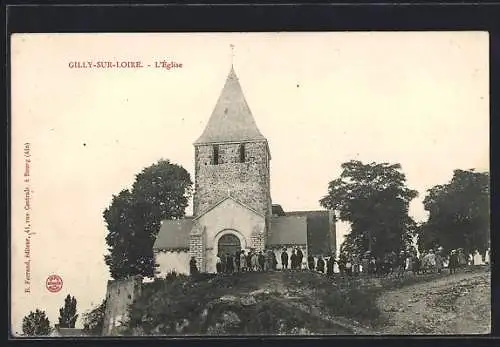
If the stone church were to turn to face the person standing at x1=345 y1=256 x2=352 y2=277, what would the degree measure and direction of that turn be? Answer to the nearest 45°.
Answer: approximately 90° to its left

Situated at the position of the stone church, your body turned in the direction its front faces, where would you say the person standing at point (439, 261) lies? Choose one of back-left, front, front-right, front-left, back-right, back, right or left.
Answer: left

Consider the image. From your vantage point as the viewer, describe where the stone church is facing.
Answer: facing the viewer

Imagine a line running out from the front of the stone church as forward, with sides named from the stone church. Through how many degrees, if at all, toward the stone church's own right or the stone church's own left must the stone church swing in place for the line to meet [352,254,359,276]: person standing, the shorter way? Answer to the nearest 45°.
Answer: approximately 90° to the stone church's own left
